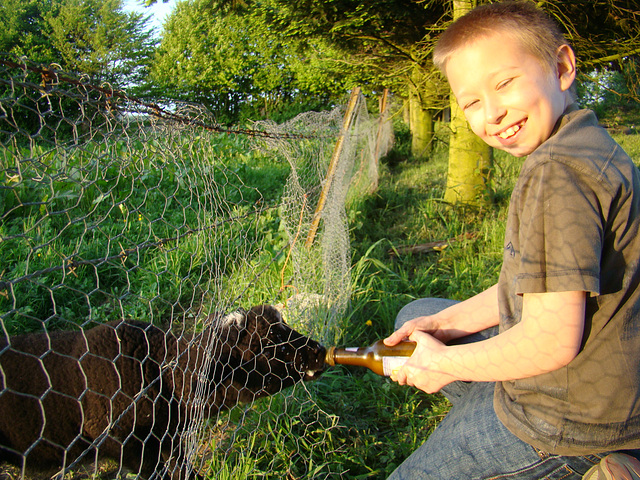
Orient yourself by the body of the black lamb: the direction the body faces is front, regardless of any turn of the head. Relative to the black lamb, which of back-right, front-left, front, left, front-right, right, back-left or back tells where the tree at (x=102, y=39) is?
left

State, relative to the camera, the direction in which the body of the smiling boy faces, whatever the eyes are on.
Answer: to the viewer's left

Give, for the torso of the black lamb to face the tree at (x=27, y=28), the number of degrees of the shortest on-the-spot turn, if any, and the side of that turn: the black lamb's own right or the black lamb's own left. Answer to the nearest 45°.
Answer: approximately 90° to the black lamb's own left

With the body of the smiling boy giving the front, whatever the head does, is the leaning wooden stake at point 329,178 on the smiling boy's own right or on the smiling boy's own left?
on the smiling boy's own right

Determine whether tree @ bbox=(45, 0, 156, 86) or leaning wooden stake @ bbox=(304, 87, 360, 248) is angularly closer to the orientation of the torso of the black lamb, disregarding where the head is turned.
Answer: the leaning wooden stake

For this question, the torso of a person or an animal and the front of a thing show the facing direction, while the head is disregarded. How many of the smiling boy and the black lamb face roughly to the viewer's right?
1

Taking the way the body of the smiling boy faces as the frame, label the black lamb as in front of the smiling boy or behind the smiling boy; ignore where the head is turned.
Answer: in front

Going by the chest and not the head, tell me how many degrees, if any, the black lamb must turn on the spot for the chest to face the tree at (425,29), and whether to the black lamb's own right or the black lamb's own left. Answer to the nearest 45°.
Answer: approximately 45° to the black lamb's own left

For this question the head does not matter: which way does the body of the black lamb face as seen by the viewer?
to the viewer's right

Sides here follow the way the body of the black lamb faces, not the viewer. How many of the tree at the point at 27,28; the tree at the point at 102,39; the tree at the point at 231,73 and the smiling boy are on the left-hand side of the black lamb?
3

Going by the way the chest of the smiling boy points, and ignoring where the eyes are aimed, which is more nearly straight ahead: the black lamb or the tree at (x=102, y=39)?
the black lamb

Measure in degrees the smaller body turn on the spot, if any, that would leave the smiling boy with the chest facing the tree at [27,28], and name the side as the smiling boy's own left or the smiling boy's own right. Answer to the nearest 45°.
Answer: approximately 45° to the smiling boy's own right

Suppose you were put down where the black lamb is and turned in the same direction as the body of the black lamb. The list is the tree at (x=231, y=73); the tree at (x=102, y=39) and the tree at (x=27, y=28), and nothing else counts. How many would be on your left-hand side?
3
